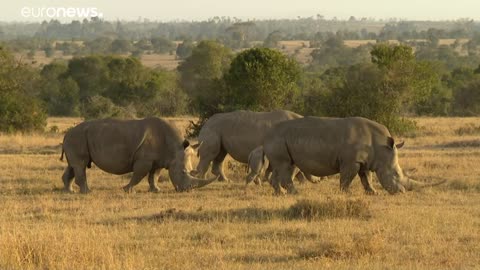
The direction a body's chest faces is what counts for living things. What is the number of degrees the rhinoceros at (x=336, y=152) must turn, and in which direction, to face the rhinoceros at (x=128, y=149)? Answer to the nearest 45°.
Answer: approximately 180°

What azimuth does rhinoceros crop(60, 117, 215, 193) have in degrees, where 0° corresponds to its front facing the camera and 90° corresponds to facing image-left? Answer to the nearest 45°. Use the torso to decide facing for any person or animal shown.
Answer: approximately 270°

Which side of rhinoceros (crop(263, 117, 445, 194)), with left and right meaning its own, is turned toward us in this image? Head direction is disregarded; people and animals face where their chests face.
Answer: right

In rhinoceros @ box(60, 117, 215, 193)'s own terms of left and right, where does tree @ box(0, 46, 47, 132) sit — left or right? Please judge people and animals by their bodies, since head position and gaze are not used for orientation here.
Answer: on its left

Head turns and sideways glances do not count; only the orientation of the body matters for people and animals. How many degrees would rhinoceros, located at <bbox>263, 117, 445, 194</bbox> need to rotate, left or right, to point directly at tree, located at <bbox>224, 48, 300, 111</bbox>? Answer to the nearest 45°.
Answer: approximately 90° to its left

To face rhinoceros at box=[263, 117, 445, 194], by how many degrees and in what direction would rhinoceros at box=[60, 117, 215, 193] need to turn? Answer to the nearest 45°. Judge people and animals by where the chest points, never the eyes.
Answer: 0° — it already faces it

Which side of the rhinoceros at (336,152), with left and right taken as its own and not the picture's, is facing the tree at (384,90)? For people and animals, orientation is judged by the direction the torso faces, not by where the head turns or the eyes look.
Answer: left

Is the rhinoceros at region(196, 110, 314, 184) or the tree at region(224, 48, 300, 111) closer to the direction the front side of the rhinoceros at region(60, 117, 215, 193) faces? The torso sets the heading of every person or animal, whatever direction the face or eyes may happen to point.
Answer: the rhinoceros

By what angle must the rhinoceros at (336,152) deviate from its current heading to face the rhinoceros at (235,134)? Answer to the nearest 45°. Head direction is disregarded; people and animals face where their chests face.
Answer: approximately 135° to its left
